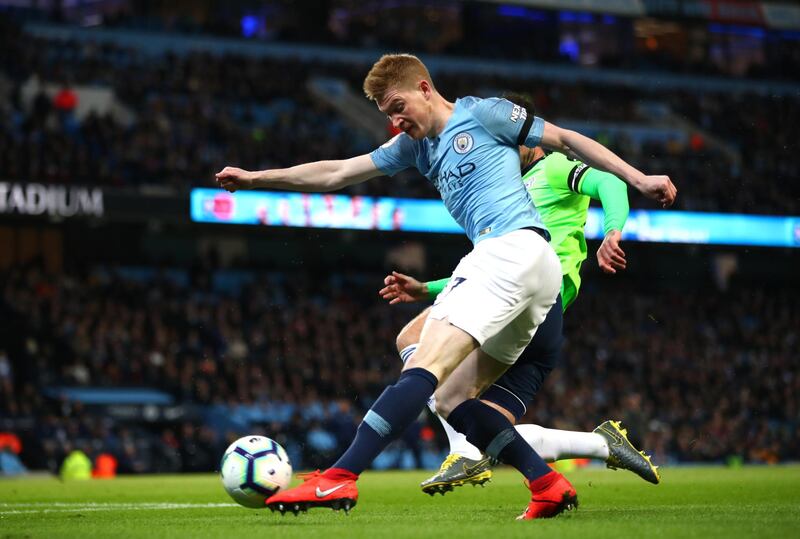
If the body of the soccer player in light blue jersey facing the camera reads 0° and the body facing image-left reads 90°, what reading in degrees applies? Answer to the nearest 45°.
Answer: approximately 45°
